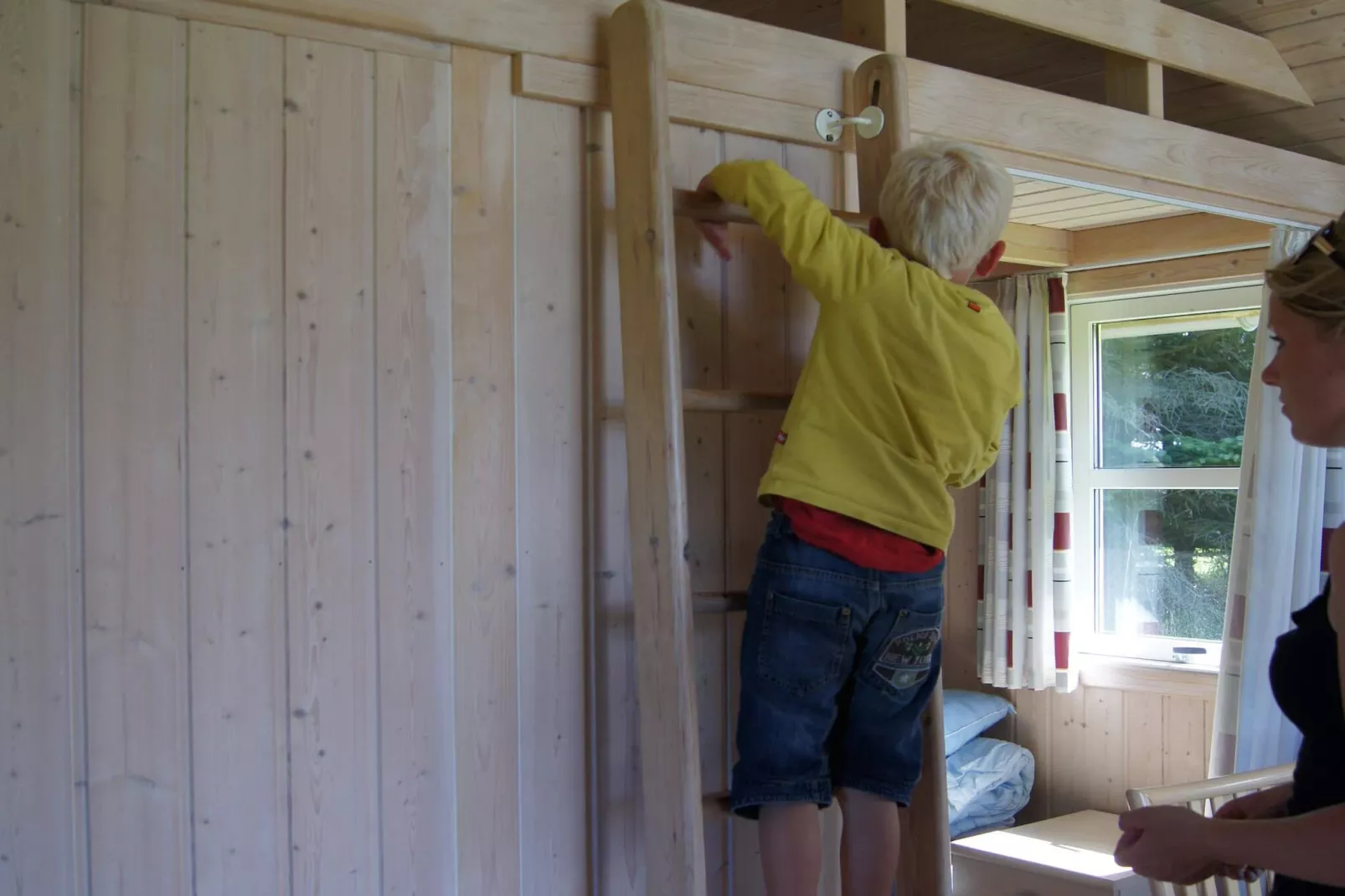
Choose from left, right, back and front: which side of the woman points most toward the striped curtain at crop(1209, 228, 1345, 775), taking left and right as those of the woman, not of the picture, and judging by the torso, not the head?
right

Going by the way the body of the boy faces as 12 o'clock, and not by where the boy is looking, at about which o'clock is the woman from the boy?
The woman is roughly at 5 o'clock from the boy.

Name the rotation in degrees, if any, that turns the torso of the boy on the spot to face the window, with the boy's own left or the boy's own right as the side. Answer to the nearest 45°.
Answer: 0° — they already face it

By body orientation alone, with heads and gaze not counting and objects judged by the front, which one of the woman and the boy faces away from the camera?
the boy

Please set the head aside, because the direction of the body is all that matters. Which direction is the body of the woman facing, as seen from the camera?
to the viewer's left

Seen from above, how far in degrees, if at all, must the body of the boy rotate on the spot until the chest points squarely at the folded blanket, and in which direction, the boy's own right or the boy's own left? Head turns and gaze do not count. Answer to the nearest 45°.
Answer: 0° — they already face it

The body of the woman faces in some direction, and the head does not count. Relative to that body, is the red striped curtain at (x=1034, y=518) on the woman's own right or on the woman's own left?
on the woman's own right

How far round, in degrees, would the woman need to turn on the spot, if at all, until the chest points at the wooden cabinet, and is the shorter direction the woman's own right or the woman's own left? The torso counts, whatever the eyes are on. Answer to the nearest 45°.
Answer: approximately 90° to the woman's own right

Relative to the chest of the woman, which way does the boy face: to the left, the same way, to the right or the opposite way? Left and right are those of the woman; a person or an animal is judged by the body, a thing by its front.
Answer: to the right

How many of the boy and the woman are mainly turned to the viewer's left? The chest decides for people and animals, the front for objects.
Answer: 1

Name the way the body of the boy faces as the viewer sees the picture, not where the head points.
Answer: away from the camera
